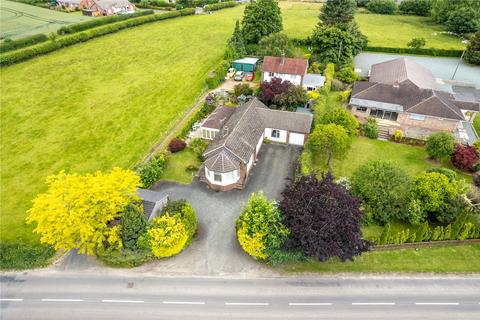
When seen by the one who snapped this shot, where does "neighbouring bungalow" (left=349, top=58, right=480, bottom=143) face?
facing the viewer

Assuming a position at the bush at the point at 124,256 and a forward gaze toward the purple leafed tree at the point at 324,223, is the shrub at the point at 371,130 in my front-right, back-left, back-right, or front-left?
front-left

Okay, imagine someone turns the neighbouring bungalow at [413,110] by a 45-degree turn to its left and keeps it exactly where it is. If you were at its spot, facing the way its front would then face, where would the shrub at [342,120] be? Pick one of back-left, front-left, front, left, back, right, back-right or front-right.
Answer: right

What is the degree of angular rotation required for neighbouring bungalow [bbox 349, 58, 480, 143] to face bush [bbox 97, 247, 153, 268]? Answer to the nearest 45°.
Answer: approximately 45° to its right

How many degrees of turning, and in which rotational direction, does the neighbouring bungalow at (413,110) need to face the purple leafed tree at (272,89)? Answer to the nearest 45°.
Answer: approximately 90° to its right

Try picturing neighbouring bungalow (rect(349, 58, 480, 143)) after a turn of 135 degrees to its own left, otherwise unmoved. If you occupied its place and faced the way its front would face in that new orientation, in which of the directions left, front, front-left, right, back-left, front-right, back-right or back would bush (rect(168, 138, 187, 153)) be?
back

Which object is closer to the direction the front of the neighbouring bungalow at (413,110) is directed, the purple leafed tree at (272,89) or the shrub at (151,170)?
the shrub

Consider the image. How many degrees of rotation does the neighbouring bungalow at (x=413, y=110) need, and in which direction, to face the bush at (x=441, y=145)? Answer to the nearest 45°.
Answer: approximately 45° to its left

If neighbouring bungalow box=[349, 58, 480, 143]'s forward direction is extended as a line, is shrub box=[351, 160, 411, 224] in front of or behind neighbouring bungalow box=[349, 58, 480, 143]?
in front

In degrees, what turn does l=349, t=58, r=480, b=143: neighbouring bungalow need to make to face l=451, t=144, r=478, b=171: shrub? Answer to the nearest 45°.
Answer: approximately 45° to its left

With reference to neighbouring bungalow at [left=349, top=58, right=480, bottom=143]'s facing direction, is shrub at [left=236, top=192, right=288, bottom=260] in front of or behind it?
in front

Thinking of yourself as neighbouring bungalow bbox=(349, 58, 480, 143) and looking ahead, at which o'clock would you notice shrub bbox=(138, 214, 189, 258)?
The shrub is roughly at 1 o'clock from the neighbouring bungalow.
